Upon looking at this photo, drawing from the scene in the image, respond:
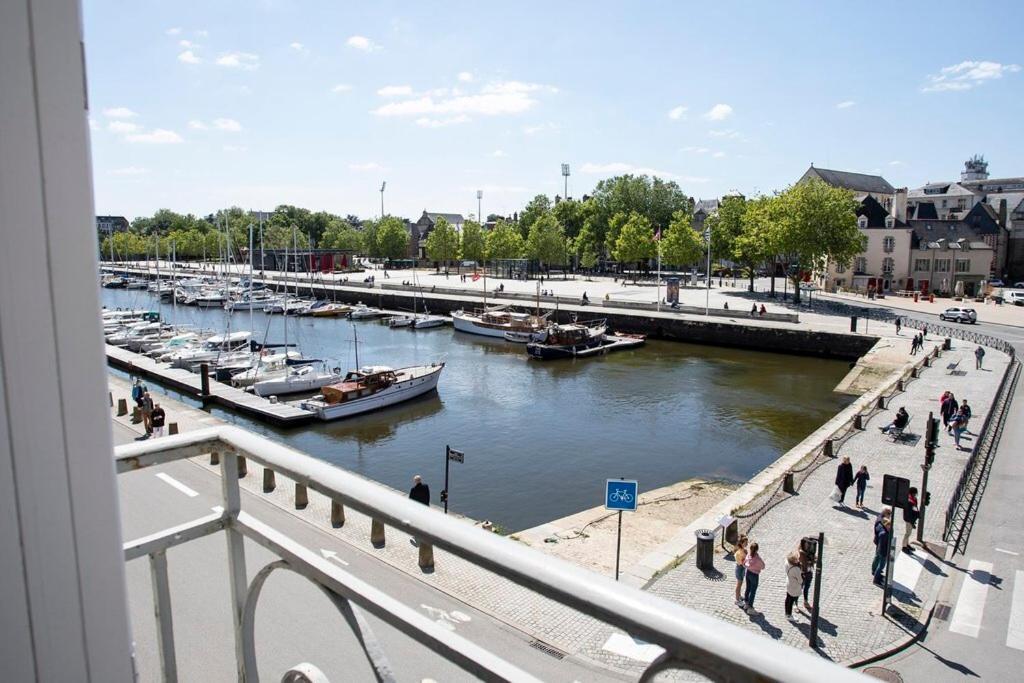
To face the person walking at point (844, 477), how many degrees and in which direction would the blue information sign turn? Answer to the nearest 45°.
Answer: approximately 135° to its left

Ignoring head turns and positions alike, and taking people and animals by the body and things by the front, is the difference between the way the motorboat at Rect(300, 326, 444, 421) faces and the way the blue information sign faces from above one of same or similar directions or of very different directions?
very different directions

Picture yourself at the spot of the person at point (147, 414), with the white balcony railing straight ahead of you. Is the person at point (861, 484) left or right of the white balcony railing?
left

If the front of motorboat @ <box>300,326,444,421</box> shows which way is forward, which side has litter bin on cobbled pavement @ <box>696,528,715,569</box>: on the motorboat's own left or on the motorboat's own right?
on the motorboat's own right

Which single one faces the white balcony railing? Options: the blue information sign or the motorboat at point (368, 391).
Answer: the blue information sign

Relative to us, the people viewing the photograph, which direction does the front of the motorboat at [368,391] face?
facing away from the viewer and to the right of the viewer

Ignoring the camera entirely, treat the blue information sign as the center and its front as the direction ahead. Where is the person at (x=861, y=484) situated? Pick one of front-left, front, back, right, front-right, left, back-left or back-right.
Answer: back-left

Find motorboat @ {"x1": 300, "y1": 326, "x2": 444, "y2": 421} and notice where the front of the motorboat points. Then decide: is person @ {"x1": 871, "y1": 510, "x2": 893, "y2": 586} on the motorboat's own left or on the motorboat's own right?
on the motorboat's own right

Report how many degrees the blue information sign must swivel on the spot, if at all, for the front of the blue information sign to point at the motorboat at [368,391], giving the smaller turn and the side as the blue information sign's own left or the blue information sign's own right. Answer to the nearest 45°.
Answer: approximately 135° to the blue information sign's own right

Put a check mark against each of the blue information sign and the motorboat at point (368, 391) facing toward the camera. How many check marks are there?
1

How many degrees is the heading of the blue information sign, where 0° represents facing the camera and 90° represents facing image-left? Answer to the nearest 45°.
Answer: approximately 0°
